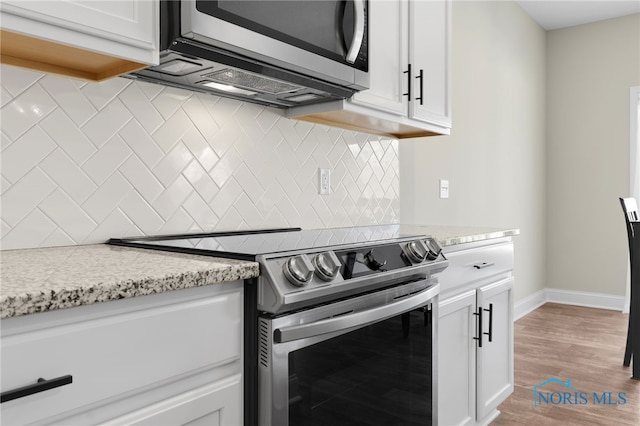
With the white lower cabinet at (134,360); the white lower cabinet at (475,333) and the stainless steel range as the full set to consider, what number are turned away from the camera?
0

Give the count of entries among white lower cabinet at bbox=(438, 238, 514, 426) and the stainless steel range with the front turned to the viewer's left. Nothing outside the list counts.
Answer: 0

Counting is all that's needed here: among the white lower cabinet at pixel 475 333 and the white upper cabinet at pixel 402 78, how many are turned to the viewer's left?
0

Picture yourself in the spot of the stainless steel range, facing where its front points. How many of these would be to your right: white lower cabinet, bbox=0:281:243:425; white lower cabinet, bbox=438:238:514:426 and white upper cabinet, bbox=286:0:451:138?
1

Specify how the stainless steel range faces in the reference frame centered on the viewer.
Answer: facing the viewer and to the right of the viewer

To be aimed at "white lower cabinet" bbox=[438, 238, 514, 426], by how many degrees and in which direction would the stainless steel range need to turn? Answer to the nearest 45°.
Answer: approximately 90° to its left

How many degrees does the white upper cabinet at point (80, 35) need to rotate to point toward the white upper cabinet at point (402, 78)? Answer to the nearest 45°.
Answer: approximately 45° to its left

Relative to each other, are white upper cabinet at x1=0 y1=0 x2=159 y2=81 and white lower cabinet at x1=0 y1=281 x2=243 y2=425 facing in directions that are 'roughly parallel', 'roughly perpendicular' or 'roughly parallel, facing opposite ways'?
roughly parallel

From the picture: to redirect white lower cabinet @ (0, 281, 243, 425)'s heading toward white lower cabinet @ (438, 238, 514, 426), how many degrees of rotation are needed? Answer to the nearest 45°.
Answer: approximately 90° to its left

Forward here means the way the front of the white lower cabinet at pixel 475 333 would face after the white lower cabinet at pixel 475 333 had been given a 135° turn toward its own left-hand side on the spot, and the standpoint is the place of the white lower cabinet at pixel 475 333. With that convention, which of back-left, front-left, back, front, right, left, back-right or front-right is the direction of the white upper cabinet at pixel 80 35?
back-left

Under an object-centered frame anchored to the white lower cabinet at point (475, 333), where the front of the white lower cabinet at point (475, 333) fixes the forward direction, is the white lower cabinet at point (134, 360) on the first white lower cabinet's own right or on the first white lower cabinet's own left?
on the first white lower cabinet's own right
